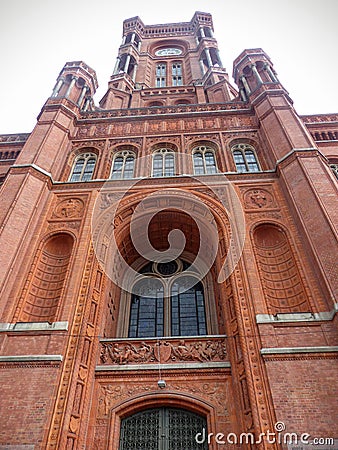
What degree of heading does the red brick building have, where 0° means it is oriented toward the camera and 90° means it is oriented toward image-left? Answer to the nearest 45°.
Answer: approximately 0°
